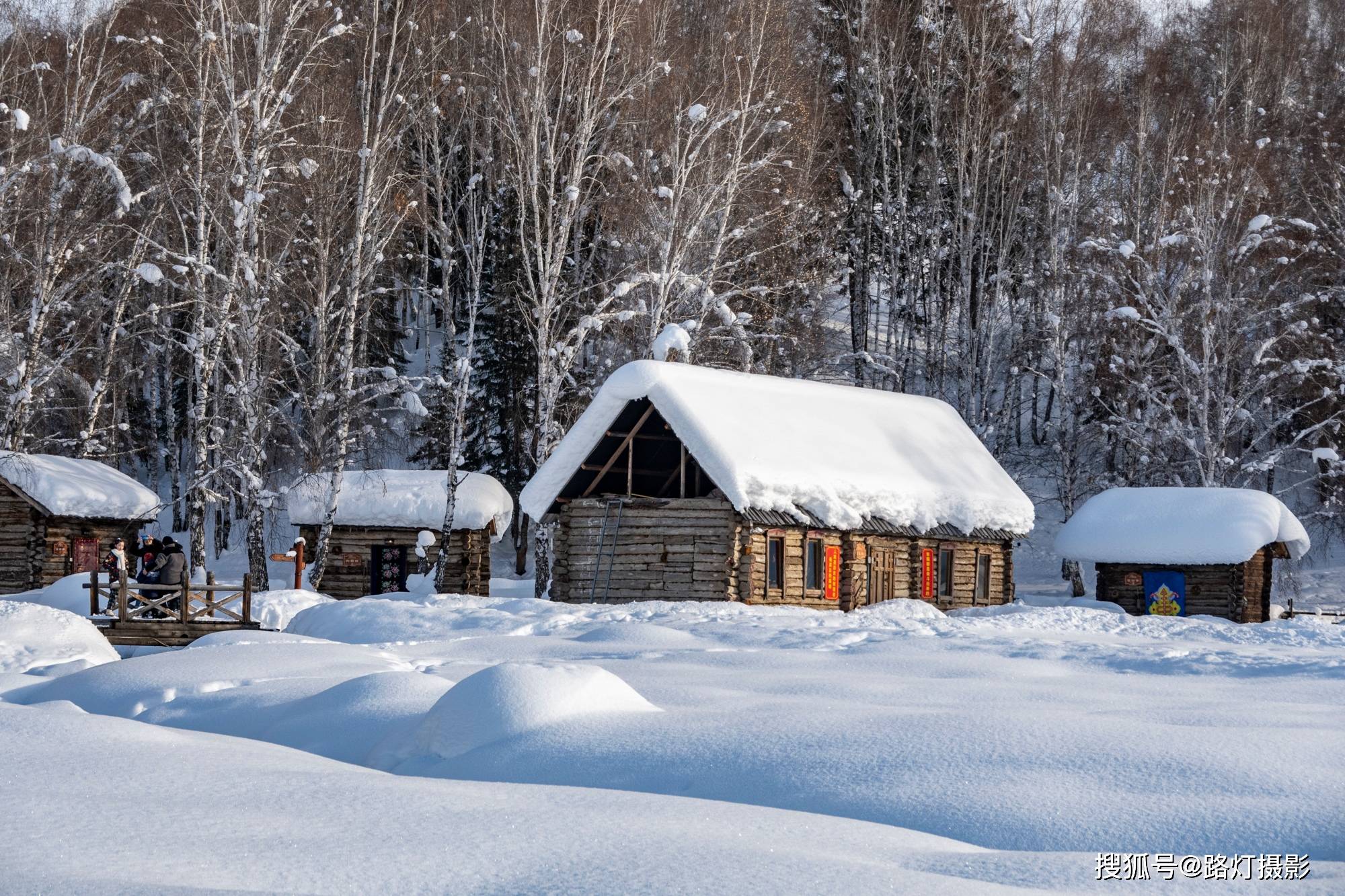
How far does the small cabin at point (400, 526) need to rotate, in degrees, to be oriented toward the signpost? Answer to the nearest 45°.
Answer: approximately 45° to its right

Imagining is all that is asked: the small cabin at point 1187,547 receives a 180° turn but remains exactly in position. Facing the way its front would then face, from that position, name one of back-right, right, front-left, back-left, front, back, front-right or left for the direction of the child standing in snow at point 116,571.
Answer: back-left

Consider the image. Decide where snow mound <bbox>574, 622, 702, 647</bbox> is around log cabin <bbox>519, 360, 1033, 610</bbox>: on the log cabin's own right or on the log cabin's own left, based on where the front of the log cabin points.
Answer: on the log cabin's own right

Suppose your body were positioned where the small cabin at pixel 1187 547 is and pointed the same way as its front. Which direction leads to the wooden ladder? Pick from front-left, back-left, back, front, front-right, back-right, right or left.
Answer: front-right

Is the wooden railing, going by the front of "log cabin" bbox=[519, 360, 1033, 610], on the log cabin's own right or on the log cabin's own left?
on the log cabin's own right

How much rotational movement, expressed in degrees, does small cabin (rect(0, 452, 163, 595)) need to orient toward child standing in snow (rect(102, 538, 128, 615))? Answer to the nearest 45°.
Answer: approximately 45° to its right

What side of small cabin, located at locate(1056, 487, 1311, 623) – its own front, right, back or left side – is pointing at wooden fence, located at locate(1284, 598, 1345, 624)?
left

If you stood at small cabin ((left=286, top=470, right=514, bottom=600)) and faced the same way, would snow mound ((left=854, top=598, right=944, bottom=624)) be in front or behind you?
in front

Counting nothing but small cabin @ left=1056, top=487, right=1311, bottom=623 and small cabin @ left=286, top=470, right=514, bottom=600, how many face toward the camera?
2

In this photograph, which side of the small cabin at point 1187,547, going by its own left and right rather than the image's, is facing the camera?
front

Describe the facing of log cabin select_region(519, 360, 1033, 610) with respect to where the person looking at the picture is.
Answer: facing the viewer and to the right of the viewer

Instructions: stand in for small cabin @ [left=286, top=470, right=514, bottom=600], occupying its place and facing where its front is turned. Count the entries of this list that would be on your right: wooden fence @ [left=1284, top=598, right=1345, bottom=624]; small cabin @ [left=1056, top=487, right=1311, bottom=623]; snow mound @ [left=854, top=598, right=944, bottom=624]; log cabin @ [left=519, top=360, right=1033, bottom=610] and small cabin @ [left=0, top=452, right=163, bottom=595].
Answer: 1

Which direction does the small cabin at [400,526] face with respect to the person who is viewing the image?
facing the viewer
